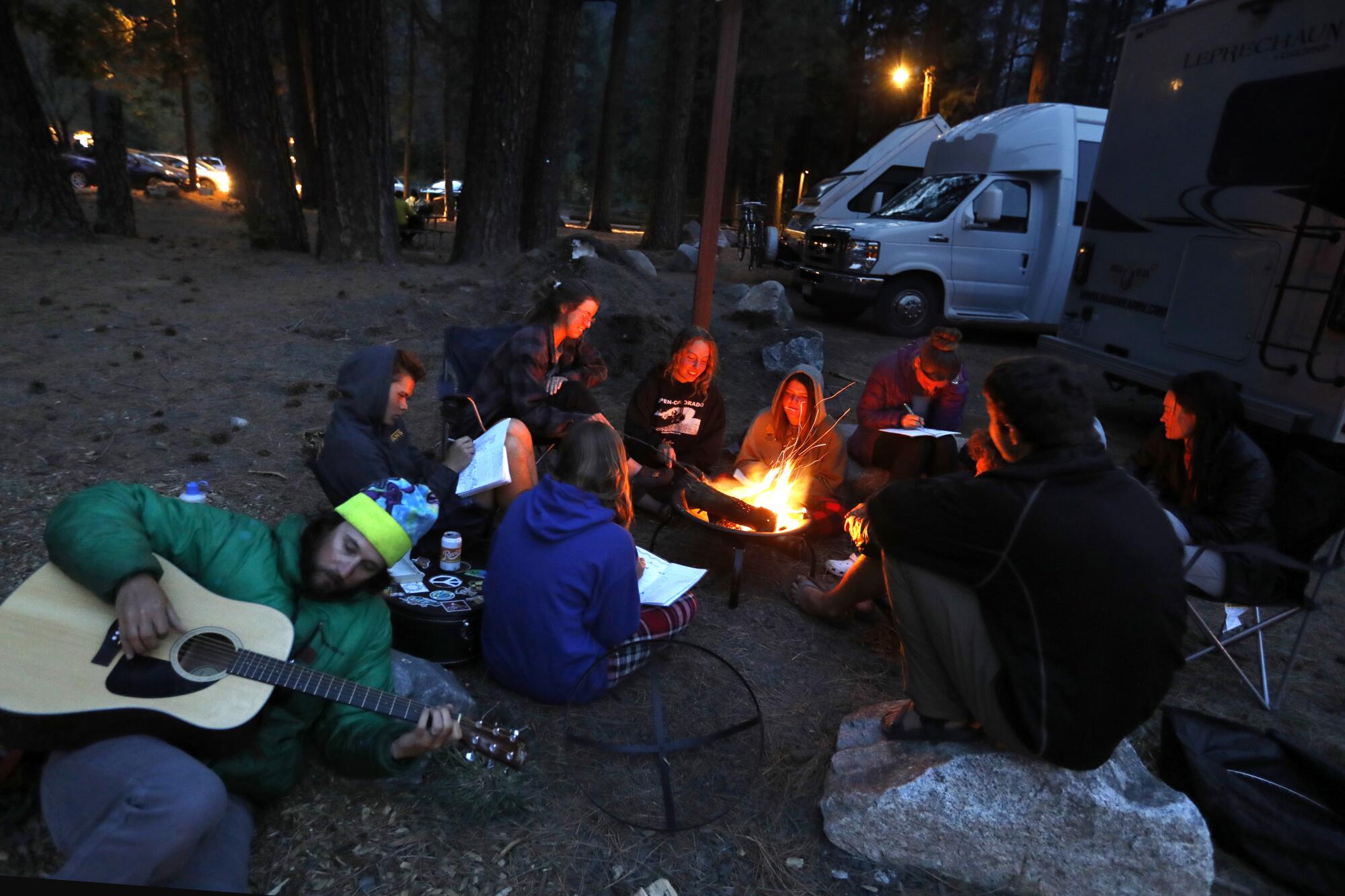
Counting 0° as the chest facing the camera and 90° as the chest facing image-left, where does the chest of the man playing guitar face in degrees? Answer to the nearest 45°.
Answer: approximately 0°

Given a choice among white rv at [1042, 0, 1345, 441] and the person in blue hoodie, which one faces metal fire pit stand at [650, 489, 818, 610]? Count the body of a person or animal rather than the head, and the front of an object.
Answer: the person in blue hoodie

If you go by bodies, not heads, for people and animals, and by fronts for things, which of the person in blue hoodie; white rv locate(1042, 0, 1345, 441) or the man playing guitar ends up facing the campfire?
the person in blue hoodie

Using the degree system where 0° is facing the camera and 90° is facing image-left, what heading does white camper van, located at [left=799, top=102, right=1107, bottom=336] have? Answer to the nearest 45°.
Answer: approximately 45°

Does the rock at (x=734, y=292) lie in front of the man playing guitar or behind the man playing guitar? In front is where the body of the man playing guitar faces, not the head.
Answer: behind

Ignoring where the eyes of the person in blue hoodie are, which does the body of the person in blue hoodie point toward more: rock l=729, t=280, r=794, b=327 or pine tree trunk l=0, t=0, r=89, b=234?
the rock

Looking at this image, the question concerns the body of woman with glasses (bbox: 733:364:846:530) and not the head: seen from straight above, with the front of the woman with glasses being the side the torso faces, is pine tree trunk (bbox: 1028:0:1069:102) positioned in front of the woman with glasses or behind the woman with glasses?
behind

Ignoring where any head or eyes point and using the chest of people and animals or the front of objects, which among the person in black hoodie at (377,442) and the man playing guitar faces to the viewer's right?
the person in black hoodie

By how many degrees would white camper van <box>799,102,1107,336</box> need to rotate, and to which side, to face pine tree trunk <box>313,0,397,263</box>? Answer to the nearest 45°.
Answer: approximately 45° to its right

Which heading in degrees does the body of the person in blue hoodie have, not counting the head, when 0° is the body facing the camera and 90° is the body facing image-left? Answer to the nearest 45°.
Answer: approximately 225°

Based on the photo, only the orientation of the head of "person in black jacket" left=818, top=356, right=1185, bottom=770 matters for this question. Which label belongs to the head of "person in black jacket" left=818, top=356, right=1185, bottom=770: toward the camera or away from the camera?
away from the camera

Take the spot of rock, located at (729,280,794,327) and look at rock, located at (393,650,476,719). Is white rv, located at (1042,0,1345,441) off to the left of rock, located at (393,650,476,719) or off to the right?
left

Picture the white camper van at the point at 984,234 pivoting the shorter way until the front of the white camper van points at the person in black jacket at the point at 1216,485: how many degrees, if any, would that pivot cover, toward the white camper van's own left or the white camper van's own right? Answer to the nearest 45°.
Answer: approximately 45° to the white camper van's own left

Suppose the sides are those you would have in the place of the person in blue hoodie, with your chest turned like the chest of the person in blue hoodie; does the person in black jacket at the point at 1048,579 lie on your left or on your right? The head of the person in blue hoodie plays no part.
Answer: on your right
